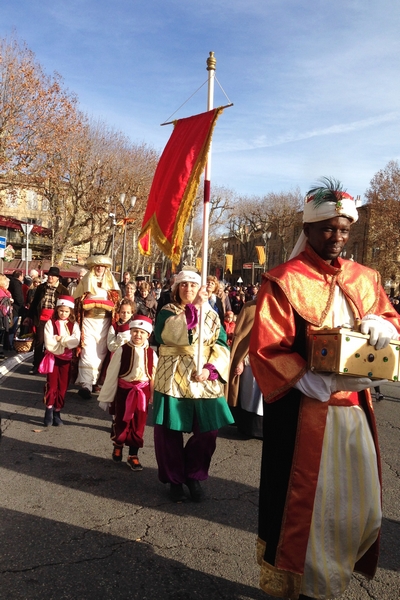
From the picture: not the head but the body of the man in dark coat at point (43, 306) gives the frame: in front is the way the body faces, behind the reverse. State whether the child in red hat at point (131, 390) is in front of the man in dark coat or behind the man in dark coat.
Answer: in front

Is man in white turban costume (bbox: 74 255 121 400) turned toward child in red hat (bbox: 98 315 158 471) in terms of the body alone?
yes

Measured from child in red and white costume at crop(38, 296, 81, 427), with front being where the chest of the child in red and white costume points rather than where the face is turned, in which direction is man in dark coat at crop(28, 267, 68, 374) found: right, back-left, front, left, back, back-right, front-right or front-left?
back

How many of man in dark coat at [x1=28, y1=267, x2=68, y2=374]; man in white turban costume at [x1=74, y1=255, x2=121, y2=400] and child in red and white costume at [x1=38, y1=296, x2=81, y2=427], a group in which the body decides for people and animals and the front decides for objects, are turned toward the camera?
3

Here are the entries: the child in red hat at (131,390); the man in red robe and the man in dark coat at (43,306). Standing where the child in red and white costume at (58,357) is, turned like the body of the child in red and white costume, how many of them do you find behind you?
1

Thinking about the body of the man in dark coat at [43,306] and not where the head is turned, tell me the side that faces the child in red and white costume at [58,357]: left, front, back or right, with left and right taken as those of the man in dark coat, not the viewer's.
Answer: front

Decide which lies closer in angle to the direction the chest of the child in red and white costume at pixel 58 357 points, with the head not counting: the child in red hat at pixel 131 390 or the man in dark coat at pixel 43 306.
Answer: the child in red hat

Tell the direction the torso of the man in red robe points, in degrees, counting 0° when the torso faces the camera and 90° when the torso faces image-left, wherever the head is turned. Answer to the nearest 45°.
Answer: approximately 315°

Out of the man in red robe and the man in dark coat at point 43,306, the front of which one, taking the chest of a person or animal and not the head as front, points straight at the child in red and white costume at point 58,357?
the man in dark coat

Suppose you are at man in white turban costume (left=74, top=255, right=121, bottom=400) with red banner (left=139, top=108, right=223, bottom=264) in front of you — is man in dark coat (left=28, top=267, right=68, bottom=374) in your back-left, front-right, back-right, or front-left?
back-right

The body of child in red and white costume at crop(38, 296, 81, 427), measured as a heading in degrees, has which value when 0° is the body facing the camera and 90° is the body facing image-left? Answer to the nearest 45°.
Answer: approximately 0°
